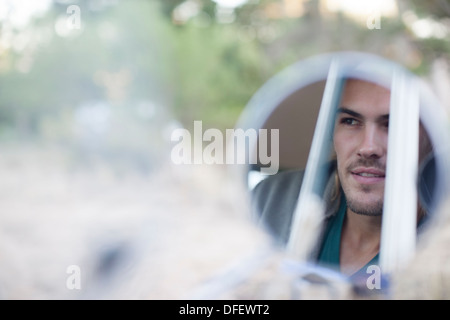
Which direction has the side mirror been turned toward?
toward the camera
